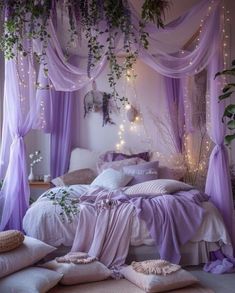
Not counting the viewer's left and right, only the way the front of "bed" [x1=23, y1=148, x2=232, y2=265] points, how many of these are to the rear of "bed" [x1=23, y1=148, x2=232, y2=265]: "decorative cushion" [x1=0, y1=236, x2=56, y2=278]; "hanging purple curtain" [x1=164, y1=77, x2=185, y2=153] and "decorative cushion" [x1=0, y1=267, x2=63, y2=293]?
1

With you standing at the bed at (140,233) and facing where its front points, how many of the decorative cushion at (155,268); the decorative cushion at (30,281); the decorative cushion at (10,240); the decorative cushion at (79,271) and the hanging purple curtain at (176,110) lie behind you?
1

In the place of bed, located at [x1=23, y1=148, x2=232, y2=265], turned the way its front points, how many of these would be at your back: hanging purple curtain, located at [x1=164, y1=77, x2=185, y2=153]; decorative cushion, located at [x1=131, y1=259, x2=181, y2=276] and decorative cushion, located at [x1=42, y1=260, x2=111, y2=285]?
1

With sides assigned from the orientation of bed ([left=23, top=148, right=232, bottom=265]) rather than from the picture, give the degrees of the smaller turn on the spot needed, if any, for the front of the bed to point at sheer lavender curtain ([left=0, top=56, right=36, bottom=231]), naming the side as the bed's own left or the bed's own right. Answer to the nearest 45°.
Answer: approximately 90° to the bed's own right

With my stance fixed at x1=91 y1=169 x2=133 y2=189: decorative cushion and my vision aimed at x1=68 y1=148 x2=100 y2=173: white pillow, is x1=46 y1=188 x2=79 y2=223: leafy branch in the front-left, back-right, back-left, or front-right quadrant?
back-left

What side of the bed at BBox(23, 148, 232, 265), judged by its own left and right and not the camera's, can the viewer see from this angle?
front

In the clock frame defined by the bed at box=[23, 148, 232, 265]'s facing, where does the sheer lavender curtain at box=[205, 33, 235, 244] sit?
The sheer lavender curtain is roughly at 10 o'clock from the bed.
